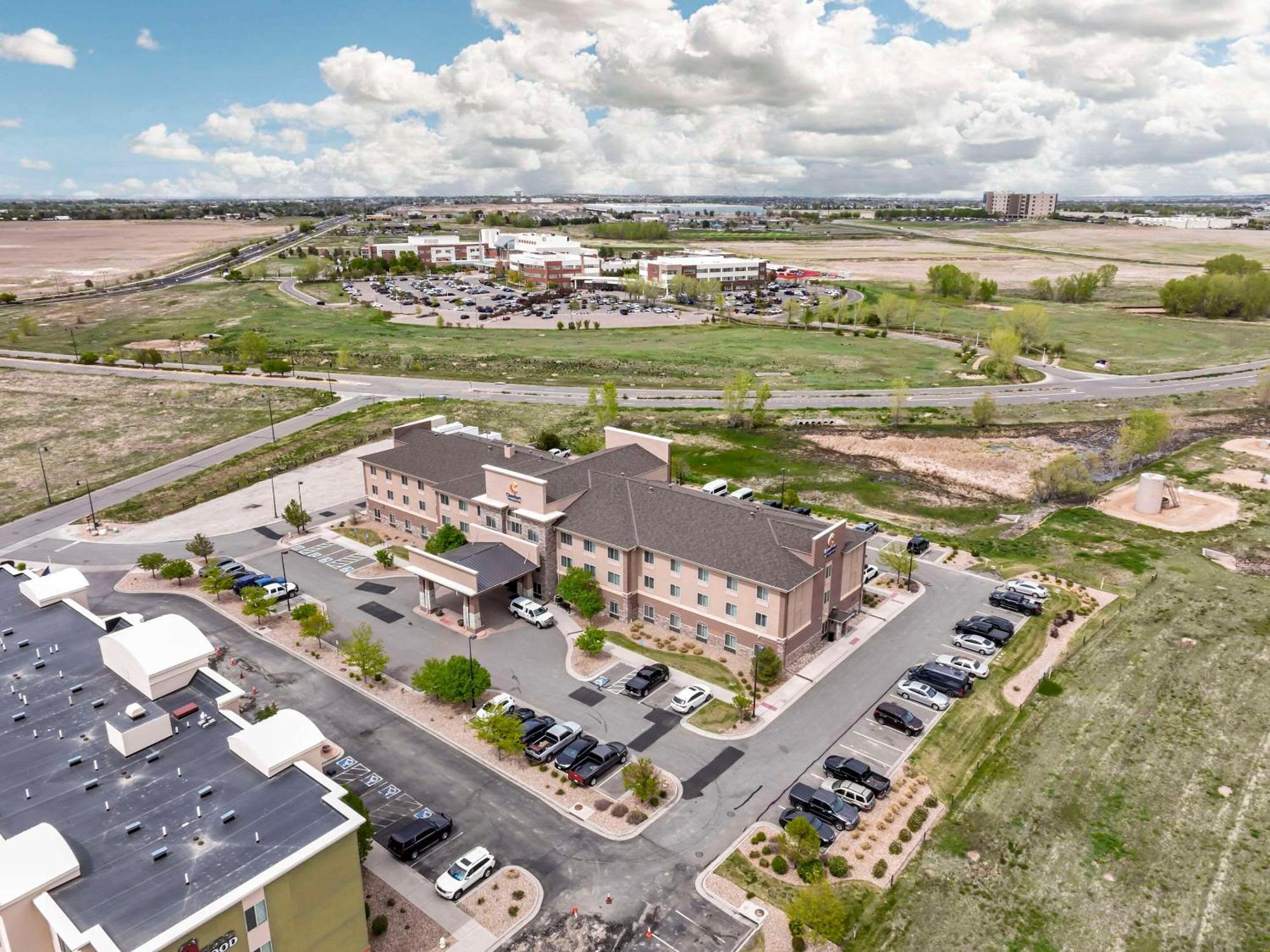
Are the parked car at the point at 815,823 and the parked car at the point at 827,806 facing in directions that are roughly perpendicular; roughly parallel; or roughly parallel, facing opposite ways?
roughly parallel

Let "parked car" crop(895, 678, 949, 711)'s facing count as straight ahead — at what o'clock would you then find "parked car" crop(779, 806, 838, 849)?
"parked car" crop(779, 806, 838, 849) is roughly at 2 o'clock from "parked car" crop(895, 678, 949, 711).

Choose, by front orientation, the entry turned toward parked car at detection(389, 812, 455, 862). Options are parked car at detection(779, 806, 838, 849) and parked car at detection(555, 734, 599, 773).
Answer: parked car at detection(555, 734, 599, 773)

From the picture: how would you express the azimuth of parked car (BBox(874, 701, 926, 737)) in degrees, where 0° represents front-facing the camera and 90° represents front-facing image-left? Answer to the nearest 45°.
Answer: approximately 315°

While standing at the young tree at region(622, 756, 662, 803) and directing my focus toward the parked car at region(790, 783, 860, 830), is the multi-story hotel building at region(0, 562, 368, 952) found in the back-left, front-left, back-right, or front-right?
back-right

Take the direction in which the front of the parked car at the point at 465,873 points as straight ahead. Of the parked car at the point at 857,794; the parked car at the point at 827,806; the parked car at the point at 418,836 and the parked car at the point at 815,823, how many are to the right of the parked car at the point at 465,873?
1

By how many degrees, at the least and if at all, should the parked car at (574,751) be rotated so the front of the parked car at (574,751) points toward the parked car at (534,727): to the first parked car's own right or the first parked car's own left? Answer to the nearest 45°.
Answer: approximately 90° to the first parked car's own right

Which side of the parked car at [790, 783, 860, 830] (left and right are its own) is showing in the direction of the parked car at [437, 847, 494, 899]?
right

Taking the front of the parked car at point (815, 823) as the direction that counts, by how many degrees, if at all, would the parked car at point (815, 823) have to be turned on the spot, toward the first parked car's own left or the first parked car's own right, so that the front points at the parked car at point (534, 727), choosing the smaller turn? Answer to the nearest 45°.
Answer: approximately 135° to the first parked car's own right
